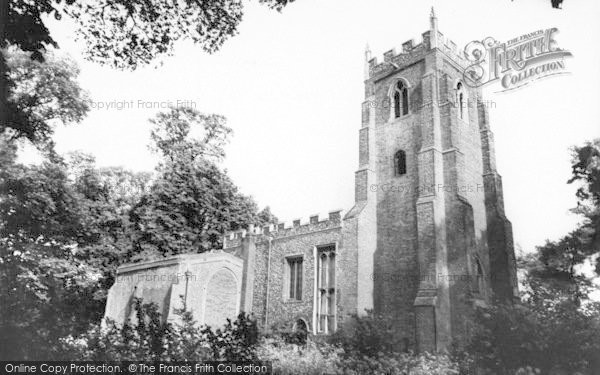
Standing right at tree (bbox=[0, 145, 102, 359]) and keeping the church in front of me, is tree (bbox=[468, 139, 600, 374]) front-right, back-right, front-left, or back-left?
front-right

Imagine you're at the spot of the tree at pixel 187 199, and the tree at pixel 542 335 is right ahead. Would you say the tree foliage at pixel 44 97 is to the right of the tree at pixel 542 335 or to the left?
right

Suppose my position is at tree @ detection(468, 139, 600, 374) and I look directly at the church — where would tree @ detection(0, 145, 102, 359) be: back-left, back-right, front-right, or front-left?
front-left

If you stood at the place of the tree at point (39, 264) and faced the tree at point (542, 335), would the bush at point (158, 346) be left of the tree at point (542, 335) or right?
right
